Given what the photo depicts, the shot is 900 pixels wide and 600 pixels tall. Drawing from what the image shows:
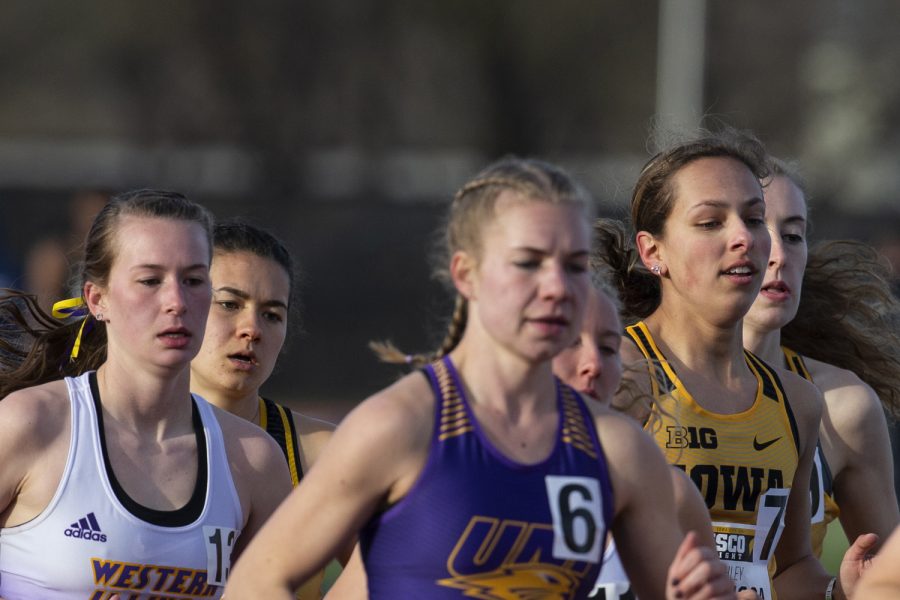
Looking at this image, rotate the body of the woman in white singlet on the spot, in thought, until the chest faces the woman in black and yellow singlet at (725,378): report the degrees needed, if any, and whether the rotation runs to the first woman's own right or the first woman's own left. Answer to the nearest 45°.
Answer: approximately 45° to the first woman's own left

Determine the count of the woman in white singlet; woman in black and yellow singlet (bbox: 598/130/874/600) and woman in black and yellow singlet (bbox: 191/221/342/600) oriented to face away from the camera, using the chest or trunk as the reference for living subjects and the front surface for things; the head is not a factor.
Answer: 0

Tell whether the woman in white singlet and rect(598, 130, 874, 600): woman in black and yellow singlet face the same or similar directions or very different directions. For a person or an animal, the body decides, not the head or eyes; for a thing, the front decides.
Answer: same or similar directions

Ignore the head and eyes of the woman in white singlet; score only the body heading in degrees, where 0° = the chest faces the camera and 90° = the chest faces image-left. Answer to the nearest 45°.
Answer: approximately 315°

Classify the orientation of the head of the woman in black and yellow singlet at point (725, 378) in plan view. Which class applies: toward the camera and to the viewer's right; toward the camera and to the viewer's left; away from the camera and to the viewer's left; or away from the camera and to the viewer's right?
toward the camera and to the viewer's right

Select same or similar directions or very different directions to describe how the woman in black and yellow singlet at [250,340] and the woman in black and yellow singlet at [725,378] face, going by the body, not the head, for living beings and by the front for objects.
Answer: same or similar directions

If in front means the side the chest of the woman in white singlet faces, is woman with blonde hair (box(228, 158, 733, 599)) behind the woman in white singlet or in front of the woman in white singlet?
in front

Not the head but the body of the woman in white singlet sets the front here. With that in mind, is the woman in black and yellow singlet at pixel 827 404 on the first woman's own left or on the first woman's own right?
on the first woman's own left

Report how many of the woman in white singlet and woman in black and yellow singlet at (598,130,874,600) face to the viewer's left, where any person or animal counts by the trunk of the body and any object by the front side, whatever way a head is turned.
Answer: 0

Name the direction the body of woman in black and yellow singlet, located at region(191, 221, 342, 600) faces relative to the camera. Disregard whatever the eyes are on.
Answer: toward the camera

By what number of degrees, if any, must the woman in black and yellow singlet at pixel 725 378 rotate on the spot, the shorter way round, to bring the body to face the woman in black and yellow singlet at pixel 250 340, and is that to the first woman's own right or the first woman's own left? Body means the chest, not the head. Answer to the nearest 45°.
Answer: approximately 135° to the first woman's own right

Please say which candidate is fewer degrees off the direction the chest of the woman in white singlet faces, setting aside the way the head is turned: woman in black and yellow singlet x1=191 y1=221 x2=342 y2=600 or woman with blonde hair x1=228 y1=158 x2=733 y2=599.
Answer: the woman with blonde hair

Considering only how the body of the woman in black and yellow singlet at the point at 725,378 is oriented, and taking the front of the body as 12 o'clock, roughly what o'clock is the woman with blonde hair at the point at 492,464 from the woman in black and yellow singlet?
The woman with blonde hair is roughly at 2 o'clock from the woman in black and yellow singlet.

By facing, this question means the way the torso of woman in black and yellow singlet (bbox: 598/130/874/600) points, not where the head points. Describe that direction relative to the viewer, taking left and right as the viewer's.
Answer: facing the viewer and to the right of the viewer

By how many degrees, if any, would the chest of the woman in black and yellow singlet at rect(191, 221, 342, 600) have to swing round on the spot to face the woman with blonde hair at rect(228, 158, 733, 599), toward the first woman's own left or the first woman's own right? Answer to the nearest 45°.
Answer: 0° — they already face them

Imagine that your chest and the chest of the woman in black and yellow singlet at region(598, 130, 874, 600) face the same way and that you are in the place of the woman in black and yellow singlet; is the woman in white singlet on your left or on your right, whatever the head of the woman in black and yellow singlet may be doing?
on your right

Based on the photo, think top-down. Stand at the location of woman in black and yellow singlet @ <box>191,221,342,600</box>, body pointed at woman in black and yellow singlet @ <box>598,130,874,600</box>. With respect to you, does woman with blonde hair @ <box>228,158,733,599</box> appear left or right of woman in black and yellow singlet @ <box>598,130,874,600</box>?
right
